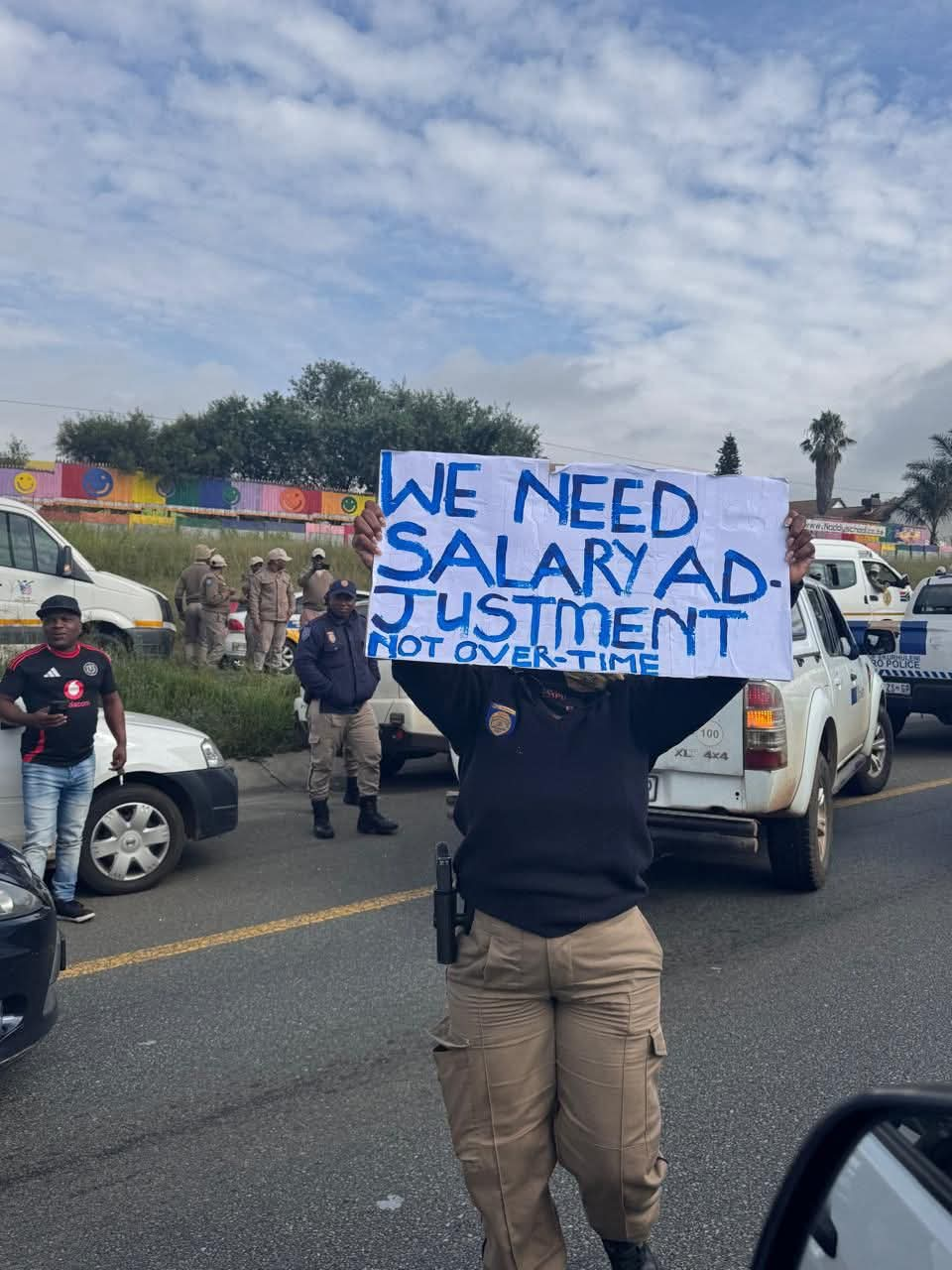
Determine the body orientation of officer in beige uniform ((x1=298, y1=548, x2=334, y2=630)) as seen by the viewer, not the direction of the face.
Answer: toward the camera

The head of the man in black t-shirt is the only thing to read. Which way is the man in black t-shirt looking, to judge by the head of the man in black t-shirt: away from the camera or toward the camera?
toward the camera

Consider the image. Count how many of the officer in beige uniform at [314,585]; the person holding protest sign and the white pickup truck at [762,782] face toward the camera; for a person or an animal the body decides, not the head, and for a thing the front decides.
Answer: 2

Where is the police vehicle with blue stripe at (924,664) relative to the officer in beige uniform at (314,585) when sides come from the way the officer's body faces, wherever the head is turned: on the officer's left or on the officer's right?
on the officer's left

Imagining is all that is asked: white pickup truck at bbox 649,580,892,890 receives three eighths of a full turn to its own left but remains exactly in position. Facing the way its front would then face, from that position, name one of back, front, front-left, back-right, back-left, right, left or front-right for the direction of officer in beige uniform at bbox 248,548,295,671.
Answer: front-right

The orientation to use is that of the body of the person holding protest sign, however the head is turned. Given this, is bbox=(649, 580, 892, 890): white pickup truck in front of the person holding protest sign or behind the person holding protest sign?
behind

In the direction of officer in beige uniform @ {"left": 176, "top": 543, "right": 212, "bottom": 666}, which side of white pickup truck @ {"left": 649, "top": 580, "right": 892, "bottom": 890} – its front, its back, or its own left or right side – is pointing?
left

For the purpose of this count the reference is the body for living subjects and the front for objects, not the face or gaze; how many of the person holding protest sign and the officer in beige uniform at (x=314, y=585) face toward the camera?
2

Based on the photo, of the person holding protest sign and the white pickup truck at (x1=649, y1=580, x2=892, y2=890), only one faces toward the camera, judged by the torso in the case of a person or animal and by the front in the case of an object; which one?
the person holding protest sign

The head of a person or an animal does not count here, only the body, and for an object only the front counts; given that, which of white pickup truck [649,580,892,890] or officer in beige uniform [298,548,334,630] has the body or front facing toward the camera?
the officer in beige uniform

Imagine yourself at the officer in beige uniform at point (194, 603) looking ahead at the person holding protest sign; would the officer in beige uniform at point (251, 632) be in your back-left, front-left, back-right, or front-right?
front-left

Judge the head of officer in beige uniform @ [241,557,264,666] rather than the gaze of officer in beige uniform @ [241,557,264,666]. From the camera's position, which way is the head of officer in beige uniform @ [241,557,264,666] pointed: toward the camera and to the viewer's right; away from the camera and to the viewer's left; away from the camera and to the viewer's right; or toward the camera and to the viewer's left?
toward the camera and to the viewer's right

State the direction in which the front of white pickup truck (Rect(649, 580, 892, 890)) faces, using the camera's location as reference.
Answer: facing away from the viewer and to the right of the viewer
